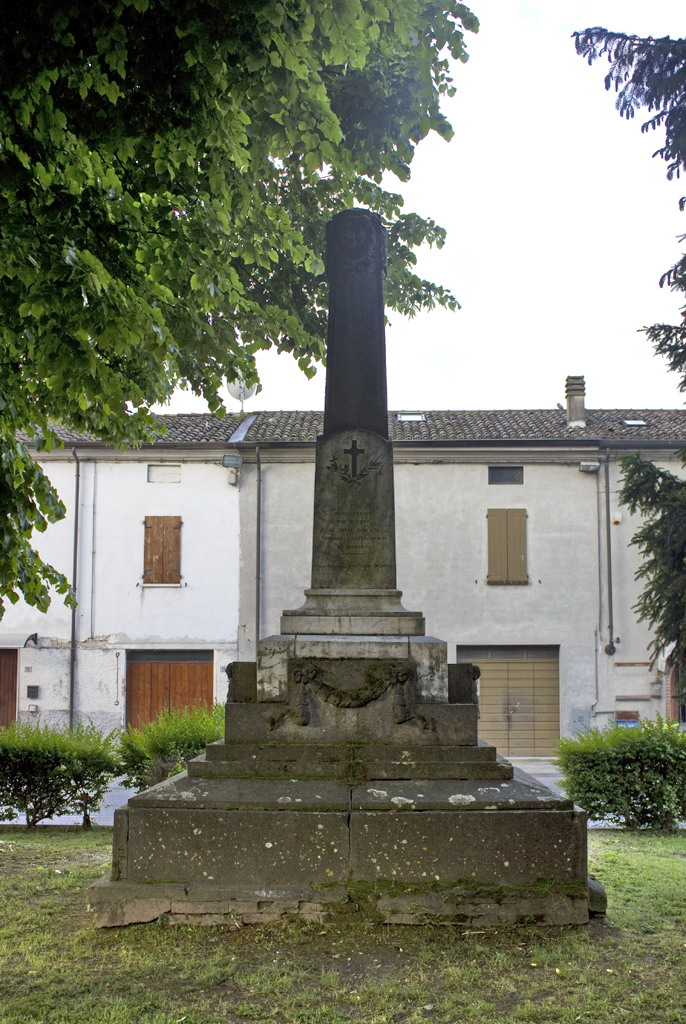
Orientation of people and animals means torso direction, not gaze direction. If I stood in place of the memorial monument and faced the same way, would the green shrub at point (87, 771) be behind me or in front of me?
behind

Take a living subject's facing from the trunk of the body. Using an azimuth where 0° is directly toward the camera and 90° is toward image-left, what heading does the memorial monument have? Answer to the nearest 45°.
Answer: approximately 0°

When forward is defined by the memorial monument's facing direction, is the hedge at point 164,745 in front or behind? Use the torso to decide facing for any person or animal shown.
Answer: behind

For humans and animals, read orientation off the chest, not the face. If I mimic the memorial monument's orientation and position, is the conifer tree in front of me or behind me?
behind
